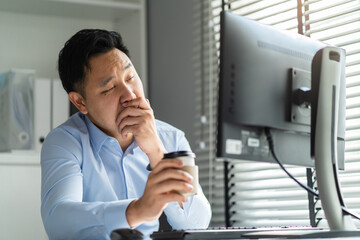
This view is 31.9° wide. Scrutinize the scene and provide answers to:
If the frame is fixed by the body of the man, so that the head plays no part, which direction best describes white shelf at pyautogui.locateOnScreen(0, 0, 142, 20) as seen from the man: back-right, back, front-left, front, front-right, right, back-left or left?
back-left

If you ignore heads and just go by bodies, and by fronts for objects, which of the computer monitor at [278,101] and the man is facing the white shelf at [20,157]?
the computer monitor

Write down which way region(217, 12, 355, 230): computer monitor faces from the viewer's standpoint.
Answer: facing away from the viewer and to the left of the viewer

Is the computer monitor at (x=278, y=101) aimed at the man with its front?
yes

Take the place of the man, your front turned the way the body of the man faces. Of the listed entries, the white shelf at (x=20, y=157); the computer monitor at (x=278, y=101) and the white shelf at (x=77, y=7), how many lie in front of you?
1

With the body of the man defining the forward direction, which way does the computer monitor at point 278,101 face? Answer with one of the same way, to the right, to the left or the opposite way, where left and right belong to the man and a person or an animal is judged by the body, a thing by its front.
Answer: the opposite way

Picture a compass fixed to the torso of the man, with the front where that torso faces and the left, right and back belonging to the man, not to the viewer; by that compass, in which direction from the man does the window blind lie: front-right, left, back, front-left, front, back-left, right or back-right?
left

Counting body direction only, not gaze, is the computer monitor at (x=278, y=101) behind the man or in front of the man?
in front

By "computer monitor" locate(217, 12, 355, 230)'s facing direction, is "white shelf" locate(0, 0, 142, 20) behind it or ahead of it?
ahead

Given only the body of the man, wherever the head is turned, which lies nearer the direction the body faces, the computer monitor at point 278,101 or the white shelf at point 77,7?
the computer monitor

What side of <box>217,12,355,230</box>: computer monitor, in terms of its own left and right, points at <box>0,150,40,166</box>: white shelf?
front

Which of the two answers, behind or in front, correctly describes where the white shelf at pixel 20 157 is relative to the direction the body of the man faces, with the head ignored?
behind

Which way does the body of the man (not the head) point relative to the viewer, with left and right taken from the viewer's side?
facing the viewer and to the right of the viewer
